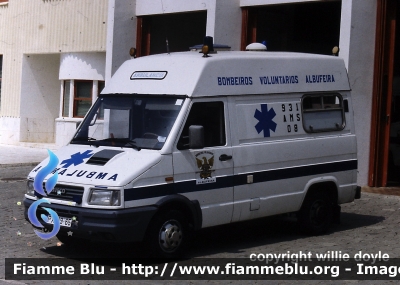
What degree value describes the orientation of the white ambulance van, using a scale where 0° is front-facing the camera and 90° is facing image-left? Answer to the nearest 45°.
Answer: approximately 45°
